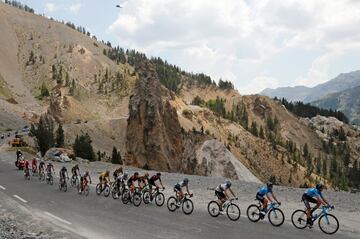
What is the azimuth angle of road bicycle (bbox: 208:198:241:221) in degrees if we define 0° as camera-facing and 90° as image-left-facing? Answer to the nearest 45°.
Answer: approximately 315°

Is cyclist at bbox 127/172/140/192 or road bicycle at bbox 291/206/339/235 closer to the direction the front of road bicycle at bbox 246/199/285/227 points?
the road bicycle

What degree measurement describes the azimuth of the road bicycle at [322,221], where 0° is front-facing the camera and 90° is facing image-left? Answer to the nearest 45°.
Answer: approximately 270°

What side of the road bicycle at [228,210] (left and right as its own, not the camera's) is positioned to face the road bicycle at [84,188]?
back

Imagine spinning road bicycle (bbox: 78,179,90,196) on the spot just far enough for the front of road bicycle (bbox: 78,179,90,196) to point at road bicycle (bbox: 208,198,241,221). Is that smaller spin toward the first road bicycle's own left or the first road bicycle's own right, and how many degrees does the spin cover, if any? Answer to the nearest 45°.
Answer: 0° — it already faces it

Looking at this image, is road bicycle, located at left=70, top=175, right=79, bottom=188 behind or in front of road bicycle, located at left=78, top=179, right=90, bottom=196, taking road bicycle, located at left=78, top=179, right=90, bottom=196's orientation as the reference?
behind

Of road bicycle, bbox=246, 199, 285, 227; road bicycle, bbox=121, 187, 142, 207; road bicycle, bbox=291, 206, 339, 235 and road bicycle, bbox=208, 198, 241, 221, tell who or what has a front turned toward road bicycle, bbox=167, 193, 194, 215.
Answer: road bicycle, bbox=121, 187, 142, 207

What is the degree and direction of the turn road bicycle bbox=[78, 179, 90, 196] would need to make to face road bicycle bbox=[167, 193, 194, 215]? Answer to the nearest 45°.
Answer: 0° — it already faces it

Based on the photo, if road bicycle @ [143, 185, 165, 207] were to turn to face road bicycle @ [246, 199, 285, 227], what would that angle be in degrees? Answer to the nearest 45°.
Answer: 0° — it already faces it

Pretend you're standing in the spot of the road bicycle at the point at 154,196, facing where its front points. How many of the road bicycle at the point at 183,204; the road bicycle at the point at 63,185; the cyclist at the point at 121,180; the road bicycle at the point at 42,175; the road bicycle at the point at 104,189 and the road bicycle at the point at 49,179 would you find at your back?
5

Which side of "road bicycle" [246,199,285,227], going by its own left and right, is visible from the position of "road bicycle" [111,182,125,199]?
back

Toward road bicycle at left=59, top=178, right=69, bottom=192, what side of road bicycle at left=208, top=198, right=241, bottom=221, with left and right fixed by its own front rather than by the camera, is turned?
back
